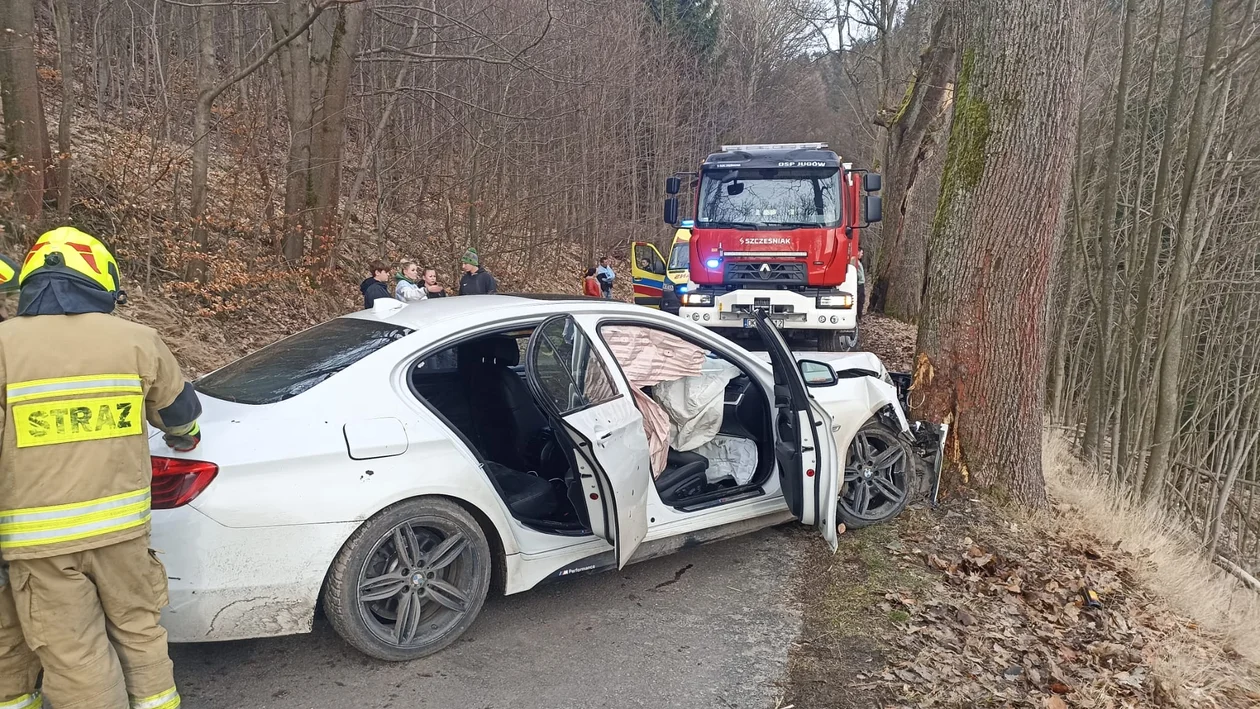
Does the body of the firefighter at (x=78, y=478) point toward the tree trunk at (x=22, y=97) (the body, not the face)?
yes

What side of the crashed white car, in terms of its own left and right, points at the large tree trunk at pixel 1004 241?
front

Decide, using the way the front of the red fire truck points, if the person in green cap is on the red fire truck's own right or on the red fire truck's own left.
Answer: on the red fire truck's own right

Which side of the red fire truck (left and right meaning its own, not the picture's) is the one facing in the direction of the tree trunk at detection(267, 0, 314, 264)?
right

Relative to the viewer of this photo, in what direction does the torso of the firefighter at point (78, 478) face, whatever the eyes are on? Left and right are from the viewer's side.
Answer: facing away from the viewer

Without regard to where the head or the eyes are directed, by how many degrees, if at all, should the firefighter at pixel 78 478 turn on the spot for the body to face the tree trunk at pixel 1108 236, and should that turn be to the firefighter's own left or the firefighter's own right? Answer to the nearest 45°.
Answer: approximately 90° to the firefighter's own right

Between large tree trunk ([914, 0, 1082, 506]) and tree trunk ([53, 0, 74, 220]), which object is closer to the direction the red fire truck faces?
the large tree trunk

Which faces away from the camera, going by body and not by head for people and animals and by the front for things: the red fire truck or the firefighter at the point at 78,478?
the firefighter

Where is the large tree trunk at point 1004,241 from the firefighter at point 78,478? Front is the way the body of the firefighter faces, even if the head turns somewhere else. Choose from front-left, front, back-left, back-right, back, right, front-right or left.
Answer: right

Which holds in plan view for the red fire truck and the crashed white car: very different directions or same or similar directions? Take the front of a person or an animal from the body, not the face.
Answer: very different directions

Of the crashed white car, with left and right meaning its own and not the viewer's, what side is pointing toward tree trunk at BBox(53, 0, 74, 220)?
left

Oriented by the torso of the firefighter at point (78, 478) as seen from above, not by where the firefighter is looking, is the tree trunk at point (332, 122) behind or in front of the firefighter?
in front

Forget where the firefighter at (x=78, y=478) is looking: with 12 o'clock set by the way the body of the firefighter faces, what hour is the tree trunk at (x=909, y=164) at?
The tree trunk is roughly at 2 o'clock from the firefighter.

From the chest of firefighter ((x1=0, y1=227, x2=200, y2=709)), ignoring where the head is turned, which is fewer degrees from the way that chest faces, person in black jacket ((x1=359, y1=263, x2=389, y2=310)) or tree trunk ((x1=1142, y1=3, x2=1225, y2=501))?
the person in black jacket

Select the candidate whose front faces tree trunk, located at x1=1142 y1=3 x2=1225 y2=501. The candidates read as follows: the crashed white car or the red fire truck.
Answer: the crashed white car

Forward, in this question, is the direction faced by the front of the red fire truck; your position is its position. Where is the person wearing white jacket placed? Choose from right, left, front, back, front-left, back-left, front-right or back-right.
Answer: front-right

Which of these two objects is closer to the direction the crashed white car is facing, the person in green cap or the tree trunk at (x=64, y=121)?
the person in green cap

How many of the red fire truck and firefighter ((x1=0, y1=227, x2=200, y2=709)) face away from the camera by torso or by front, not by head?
1

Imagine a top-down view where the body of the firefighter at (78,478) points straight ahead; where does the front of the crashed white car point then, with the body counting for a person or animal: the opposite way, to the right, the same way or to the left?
to the right

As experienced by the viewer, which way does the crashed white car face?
facing away from the viewer and to the right of the viewer
